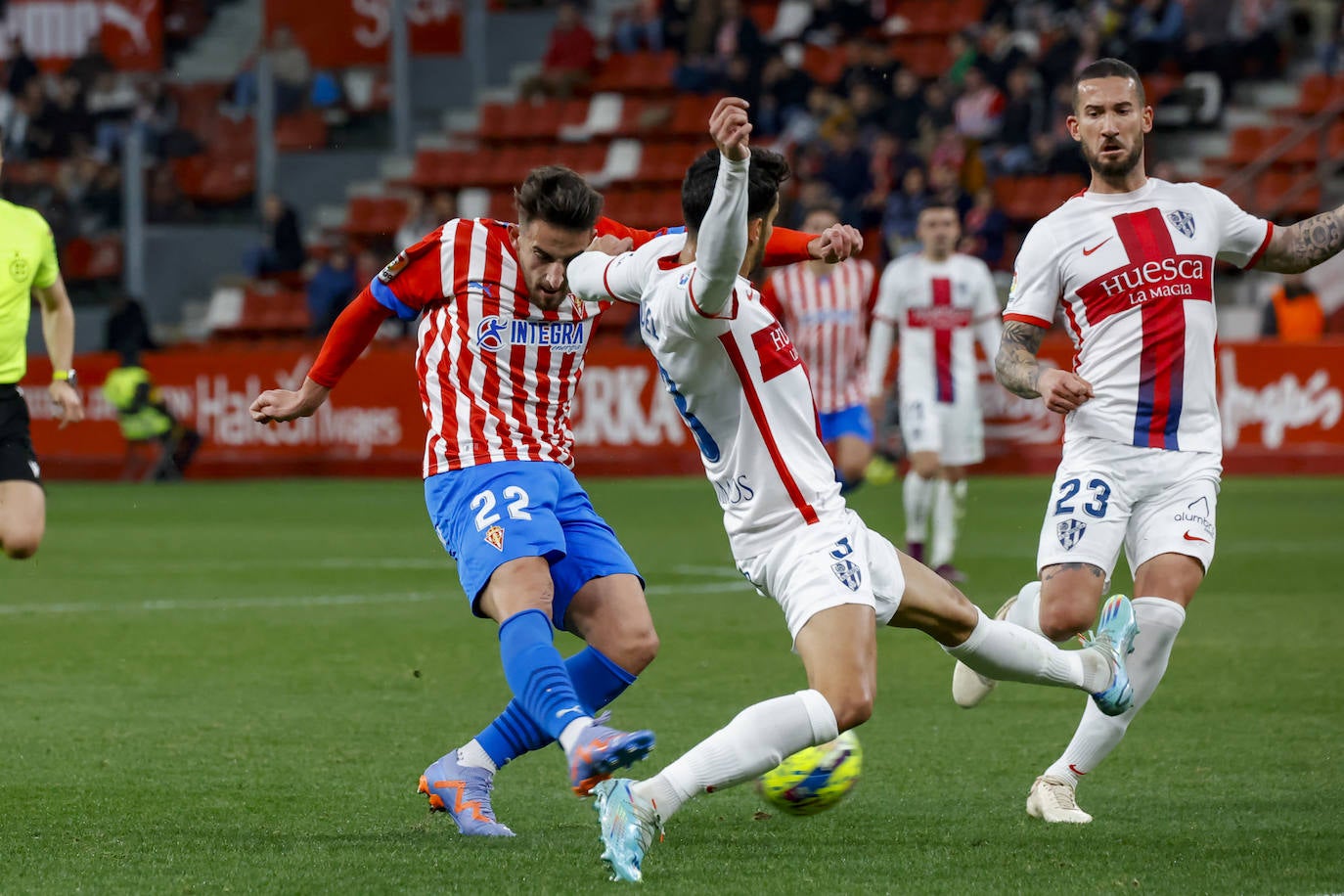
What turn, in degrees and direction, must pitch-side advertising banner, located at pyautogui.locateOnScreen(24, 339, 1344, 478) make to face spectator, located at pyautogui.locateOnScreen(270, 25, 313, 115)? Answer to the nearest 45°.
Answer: approximately 135° to its right

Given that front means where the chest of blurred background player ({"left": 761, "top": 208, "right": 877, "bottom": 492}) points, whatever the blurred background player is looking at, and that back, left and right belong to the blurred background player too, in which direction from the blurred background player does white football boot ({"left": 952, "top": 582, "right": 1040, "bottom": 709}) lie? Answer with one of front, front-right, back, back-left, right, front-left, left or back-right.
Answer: front

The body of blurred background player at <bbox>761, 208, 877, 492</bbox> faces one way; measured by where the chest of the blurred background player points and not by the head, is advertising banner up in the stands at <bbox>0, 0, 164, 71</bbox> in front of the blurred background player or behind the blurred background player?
behind

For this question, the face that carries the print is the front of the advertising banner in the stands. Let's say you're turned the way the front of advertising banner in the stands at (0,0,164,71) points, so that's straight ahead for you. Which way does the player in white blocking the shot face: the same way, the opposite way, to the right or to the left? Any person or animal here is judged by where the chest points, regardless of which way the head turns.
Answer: to the left

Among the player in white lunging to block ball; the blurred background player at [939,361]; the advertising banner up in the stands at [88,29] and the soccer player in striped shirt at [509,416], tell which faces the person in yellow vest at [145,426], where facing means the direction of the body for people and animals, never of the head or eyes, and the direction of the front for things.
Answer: the advertising banner up in the stands

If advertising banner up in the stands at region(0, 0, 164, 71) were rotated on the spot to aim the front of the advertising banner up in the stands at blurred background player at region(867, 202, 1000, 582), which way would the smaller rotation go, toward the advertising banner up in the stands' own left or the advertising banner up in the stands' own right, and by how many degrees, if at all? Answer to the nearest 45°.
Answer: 0° — it already faces them

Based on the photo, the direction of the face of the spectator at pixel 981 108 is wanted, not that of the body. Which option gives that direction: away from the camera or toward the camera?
toward the camera

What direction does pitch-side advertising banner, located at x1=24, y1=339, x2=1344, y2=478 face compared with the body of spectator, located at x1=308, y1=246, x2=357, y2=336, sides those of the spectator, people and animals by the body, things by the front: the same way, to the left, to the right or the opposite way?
the same way

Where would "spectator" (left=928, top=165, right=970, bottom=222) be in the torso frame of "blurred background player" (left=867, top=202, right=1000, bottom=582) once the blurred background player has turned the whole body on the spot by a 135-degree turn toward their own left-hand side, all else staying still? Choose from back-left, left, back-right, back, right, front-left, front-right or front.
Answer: front-left

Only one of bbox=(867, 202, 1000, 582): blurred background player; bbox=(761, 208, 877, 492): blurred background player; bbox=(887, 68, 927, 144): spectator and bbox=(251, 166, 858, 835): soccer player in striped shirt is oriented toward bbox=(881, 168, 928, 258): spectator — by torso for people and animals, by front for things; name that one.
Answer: bbox=(887, 68, 927, 144): spectator

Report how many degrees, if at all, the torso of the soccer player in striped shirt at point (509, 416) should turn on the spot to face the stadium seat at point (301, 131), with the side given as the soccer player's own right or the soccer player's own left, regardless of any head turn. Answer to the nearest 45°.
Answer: approximately 135° to the soccer player's own left

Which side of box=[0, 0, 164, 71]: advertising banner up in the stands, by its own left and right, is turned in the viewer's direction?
front
